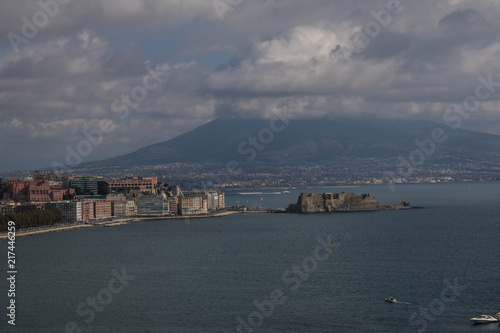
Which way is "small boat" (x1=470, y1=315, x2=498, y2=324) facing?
to the viewer's left
